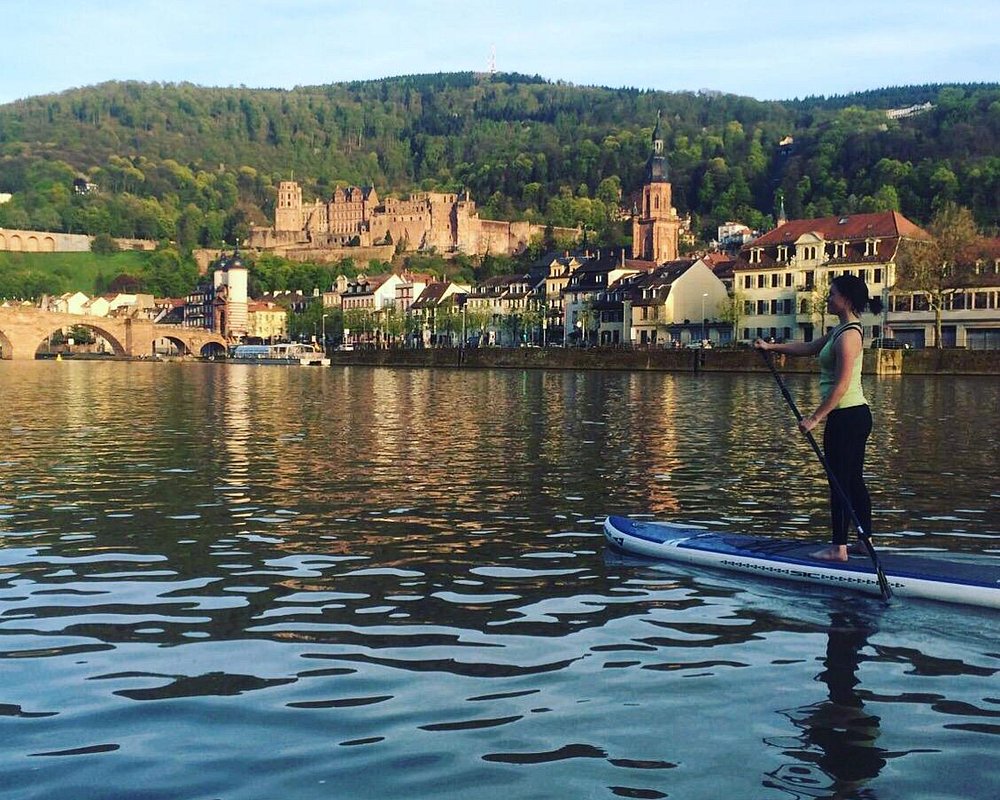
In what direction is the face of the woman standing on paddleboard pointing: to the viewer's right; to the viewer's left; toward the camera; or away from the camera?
to the viewer's left

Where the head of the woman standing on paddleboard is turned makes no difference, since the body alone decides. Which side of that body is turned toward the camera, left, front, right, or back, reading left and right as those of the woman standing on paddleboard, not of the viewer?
left

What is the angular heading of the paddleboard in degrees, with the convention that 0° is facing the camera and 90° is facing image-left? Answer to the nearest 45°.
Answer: approximately 90°
